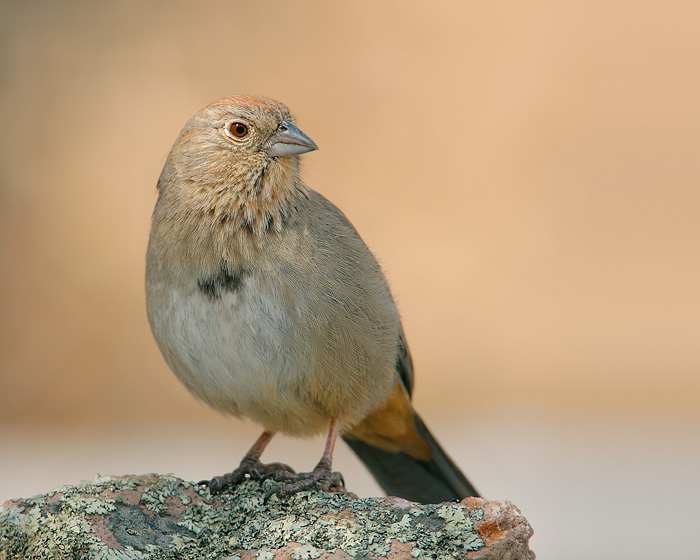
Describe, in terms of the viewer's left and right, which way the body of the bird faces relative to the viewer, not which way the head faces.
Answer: facing the viewer and to the left of the viewer
